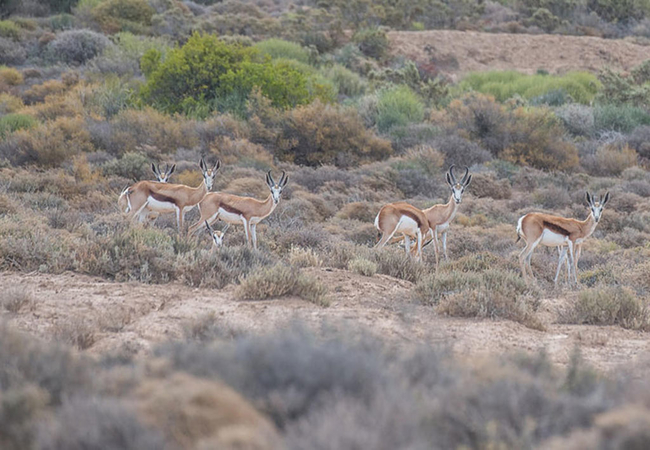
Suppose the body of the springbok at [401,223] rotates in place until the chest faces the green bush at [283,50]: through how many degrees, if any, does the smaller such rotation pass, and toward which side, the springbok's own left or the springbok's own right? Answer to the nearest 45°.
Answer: approximately 90° to the springbok's own left

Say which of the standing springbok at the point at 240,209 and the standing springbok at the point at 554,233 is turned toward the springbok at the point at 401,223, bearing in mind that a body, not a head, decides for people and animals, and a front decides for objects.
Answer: the standing springbok at the point at 240,209

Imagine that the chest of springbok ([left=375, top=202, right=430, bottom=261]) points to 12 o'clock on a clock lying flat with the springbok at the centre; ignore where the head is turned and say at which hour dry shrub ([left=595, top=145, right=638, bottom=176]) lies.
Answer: The dry shrub is roughly at 10 o'clock from the springbok.

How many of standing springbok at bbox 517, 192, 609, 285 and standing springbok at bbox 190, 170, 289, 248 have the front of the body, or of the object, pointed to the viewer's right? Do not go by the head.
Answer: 2

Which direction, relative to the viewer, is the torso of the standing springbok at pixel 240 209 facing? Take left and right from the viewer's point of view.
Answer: facing to the right of the viewer

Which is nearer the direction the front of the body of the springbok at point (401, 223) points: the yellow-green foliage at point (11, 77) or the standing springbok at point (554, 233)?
the standing springbok

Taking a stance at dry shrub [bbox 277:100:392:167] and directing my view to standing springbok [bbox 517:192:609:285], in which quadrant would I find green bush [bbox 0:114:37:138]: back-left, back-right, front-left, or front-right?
back-right

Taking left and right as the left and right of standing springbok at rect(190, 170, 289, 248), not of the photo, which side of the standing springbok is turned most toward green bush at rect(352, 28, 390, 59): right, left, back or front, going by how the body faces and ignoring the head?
left

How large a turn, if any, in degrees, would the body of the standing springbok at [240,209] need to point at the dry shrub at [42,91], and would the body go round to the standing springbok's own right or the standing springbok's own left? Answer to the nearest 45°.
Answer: approximately 135° to the standing springbok's own left

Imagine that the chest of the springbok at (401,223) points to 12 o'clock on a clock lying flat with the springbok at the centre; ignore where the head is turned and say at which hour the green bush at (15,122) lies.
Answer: The green bush is roughly at 7 o'clock from the springbok.

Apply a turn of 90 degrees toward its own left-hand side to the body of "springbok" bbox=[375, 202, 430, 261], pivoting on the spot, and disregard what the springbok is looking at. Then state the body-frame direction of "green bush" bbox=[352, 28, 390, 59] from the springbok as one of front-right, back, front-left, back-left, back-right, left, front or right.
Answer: front

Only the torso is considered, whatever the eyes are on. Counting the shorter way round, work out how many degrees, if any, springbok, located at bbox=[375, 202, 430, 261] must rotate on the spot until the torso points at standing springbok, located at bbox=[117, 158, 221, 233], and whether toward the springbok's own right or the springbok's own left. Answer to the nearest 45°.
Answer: approximately 180°

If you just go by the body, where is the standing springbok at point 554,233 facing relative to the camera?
to the viewer's right

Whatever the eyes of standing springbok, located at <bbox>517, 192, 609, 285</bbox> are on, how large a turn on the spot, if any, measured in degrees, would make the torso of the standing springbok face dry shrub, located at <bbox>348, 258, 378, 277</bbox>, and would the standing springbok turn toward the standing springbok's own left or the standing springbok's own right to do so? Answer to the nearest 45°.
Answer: approximately 135° to the standing springbok's own right

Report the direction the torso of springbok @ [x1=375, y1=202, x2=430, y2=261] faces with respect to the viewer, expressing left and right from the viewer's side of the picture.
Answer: facing to the right of the viewer

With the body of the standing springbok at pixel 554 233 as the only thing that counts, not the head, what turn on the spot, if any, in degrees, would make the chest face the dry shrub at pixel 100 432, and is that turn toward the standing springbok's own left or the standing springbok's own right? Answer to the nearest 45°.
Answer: approximately 90° to the standing springbok's own right
